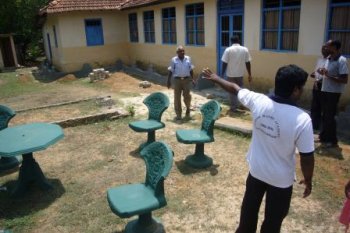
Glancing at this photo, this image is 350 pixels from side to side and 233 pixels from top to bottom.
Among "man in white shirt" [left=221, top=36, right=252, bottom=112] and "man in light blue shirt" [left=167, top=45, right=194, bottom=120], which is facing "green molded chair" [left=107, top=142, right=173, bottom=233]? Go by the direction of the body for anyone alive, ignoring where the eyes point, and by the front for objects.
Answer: "man in light blue shirt" [left=167, top=45, right=194, bottom=120]

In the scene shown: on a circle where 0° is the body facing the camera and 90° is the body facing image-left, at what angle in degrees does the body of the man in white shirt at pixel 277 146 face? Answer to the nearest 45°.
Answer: approximately 225°

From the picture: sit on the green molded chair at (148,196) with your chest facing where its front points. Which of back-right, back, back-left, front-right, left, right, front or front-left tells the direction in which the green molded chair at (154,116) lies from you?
back-right

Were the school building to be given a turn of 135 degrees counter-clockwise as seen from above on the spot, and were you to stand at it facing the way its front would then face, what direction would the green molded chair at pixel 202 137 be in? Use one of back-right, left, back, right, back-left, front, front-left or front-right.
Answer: right

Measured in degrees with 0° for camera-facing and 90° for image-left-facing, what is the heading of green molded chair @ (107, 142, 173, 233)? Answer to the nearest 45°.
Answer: approximately 45°

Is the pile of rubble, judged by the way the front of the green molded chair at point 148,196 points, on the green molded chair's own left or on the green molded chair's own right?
on the green molded chair's own right

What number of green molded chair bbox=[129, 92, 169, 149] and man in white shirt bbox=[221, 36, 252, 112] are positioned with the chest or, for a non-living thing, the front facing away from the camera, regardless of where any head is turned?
1

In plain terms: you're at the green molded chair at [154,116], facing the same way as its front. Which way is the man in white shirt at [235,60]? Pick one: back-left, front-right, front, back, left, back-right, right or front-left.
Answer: back

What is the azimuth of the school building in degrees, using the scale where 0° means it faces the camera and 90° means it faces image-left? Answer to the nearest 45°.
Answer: approximately 45°

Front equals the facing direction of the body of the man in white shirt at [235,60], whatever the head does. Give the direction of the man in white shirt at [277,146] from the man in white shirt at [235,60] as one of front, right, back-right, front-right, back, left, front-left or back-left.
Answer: back

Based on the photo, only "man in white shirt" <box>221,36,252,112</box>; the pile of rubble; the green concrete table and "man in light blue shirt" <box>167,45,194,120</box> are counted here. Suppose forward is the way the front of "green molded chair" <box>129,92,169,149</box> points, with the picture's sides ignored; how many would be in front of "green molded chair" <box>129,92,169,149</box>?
1

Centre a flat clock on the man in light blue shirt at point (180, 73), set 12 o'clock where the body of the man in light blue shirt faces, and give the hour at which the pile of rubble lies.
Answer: The pile of rubble is roughly at 5 o'clock from the man in light blue shirt.

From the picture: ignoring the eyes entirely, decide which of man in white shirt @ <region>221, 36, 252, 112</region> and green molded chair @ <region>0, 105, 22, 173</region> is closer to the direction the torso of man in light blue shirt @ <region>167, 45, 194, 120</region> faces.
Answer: the green molded chair

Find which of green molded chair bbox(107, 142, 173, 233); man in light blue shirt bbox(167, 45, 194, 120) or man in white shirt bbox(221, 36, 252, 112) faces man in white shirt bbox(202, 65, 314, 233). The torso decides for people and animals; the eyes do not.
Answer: man in light blue shirt bbox(167, 45, 194, 120)
